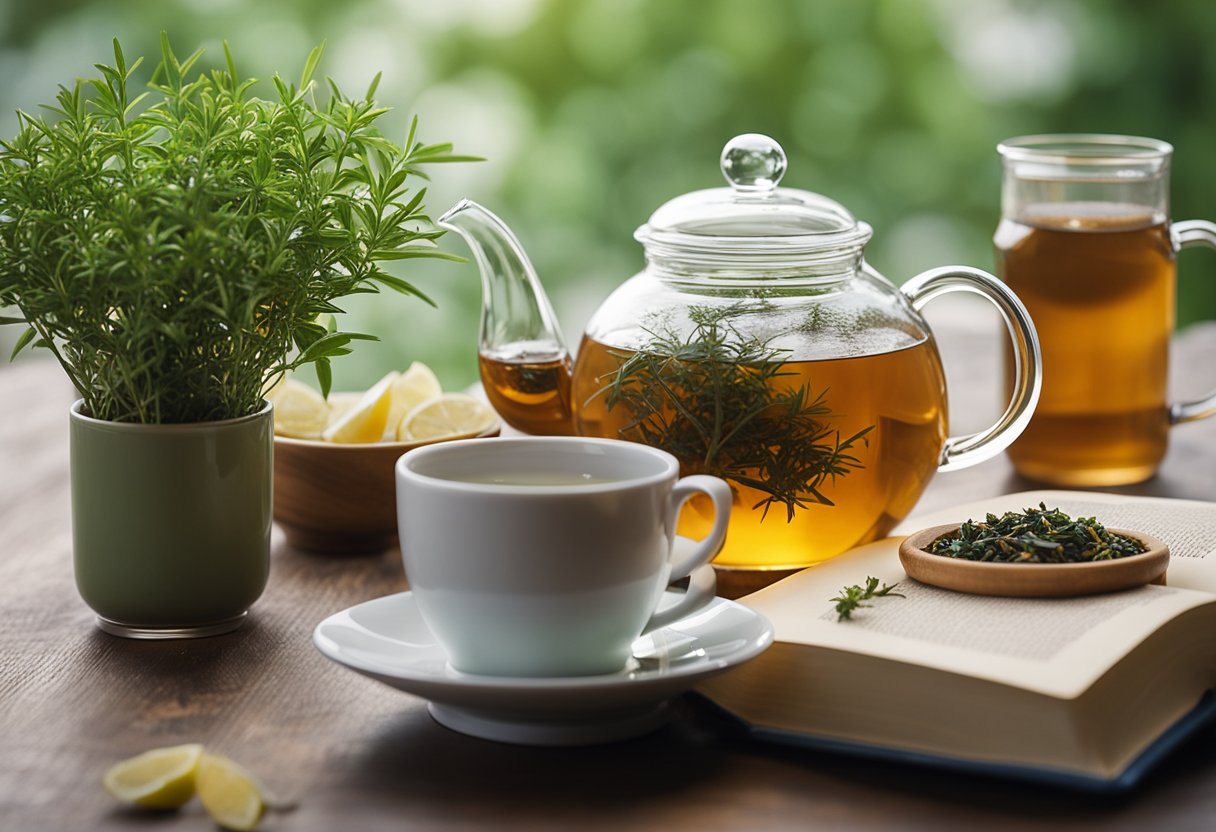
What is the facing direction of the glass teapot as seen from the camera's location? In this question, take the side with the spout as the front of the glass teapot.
facing to the left of the viewer
